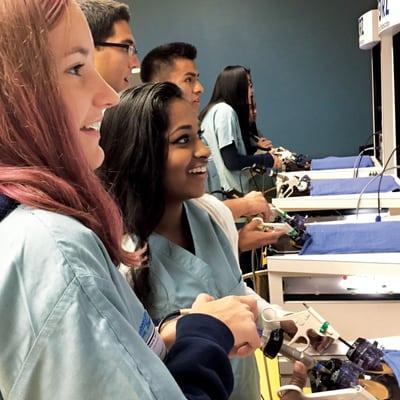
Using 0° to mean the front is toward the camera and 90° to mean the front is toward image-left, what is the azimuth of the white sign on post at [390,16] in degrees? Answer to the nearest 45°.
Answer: approximately 45°

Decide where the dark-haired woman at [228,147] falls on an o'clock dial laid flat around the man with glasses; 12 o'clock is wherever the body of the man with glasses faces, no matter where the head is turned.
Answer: The dark-haired woman is roughly at 10 o'clock from the man with glasses.

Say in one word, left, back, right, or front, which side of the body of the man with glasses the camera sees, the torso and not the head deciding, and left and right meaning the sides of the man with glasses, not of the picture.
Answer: right

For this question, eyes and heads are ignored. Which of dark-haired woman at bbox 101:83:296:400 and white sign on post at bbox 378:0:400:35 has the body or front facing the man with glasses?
the white sign on post

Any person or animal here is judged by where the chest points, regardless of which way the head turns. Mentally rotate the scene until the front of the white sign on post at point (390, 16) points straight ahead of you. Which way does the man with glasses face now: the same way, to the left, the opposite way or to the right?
the opposite way

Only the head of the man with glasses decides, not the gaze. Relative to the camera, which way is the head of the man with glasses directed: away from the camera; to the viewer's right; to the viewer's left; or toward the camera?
to the viewer's right

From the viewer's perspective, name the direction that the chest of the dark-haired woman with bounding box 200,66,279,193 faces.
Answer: to the viewer's right

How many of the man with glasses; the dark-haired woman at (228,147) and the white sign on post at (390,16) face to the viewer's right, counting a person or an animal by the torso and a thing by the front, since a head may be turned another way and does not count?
2

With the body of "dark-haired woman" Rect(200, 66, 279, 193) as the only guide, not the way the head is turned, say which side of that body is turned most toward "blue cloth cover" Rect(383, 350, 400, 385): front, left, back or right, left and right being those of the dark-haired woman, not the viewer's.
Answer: right

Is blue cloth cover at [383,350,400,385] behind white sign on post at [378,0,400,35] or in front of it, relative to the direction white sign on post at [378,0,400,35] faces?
in front

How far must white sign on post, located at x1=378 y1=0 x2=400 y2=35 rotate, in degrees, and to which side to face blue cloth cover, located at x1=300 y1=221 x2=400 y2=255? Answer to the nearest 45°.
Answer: approximately 45° to its left

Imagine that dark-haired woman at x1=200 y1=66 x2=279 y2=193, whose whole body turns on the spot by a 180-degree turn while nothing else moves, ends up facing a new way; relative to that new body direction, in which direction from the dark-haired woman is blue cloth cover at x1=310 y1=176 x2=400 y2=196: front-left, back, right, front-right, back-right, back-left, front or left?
back-left

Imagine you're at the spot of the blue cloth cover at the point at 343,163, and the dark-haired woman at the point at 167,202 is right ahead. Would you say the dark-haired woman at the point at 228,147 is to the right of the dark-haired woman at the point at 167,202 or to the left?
right
